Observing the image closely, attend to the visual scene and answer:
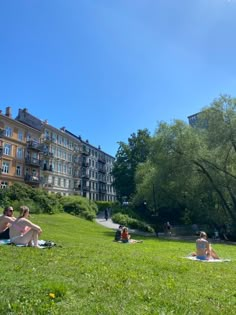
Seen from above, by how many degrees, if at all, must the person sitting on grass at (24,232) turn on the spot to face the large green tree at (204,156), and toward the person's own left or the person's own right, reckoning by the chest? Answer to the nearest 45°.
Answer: approximately 45° to the person's own left

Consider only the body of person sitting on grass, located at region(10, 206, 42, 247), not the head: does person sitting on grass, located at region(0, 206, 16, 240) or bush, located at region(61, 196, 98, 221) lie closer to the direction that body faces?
the bush

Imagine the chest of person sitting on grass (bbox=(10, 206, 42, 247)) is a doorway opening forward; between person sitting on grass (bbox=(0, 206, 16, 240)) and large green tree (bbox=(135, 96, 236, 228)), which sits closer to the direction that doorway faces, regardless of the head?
the large green tree

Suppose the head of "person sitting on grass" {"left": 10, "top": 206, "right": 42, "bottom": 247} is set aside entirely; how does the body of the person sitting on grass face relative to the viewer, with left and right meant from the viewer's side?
facing to the right of the viewer

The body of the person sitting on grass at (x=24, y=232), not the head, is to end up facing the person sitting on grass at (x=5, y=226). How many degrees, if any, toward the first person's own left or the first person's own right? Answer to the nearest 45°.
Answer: approximately 135° to the first person's own left

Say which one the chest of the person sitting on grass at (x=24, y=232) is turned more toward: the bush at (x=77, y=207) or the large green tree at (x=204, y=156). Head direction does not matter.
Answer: the large green tree

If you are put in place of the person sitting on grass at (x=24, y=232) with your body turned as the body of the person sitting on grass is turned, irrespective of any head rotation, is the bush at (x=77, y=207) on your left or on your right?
on your left
